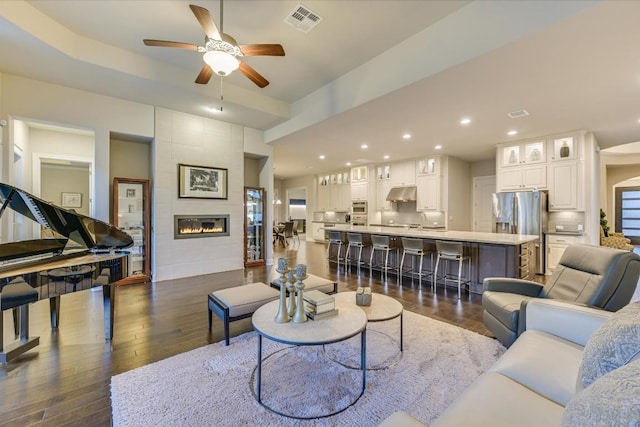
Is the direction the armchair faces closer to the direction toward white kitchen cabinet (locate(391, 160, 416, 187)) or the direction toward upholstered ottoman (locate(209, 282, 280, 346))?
the upholstered ottoman

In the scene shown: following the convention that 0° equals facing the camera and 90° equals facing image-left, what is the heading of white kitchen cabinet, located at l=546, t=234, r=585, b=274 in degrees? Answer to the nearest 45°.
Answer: approximately 0°

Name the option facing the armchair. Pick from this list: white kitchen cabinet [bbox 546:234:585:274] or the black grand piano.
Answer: the white kitchen cabinet

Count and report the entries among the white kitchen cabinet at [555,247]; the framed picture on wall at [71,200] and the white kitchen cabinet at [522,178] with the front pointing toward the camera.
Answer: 3

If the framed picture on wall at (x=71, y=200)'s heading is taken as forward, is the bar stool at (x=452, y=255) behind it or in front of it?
in front

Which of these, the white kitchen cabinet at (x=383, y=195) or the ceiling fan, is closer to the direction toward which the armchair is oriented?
the ceiling fan

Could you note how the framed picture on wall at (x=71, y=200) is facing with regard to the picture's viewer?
facing the viewer

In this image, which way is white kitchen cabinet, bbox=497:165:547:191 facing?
toward the camera

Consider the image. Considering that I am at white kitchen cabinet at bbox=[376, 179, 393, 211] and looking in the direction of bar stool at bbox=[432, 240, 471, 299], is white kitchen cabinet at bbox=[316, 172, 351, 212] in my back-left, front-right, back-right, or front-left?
back-right

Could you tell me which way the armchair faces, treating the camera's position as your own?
facing the viewer and to the left of the viewer

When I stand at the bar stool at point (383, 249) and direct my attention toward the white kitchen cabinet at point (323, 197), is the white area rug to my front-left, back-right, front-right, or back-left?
back-left
